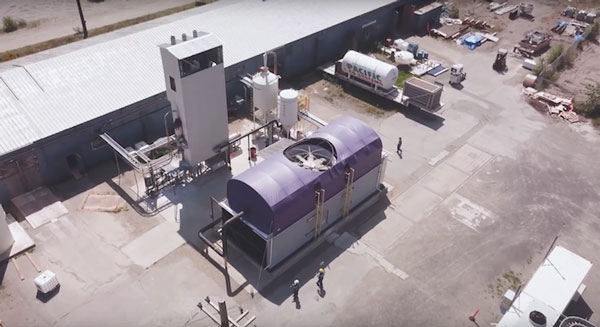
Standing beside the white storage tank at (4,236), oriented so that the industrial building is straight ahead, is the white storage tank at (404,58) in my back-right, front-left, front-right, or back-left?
front-right

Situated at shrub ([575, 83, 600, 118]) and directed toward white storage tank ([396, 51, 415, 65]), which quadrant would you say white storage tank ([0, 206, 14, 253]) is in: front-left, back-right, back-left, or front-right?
front-left

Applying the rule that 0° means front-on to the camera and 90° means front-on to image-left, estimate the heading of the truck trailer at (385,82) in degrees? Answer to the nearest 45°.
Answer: approximately 135°

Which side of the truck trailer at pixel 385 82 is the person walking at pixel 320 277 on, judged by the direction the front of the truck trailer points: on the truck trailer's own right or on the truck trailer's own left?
on the truck trailer's own left
